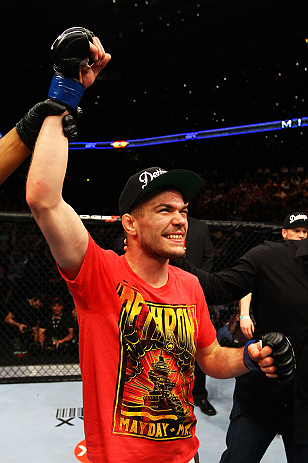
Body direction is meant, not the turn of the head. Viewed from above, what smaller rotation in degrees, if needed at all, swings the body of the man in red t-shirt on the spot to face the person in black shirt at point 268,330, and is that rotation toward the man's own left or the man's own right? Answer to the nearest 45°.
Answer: approximately 90° to the man's own left

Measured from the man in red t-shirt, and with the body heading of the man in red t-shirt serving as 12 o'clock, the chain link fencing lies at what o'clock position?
The chain link fencing is roughly at 7 o'clock from the man in red t-shirt.

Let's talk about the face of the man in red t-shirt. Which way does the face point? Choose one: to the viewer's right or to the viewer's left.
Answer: to the viewer's right

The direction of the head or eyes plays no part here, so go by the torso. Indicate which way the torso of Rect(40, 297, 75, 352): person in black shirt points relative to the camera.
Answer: toward the camera

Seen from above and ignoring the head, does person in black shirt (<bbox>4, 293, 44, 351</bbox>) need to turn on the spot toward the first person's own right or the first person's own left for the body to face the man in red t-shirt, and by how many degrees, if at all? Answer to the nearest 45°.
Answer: approximately 45° to the first person's own right
